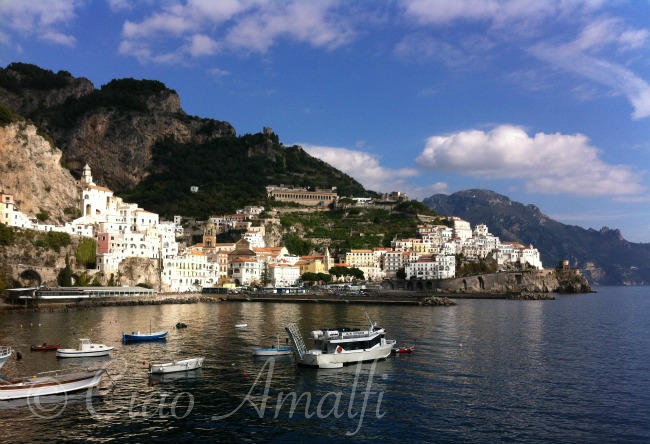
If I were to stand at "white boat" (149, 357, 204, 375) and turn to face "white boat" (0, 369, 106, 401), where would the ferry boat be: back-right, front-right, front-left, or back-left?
back-left

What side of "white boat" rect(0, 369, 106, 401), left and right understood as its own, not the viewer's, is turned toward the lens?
right

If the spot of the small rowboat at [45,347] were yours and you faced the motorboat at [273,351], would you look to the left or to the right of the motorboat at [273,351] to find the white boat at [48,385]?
right

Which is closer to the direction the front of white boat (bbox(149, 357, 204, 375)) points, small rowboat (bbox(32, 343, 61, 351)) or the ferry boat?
the ferry boat

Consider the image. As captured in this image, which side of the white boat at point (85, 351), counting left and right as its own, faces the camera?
right

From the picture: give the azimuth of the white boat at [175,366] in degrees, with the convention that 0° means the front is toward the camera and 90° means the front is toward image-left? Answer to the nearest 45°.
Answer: approximately 270°
